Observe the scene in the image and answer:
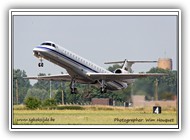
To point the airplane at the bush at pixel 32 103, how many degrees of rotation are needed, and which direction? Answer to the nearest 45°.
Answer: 0° — it already faces it

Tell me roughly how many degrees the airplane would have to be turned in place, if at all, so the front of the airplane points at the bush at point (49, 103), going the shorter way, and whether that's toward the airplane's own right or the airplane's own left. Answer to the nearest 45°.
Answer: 0° — it already faces it

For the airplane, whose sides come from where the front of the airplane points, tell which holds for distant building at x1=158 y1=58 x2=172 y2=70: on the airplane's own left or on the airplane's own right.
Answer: on the airplane's own right

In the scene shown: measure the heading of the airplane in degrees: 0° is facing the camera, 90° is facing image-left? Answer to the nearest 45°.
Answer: approximately 45°

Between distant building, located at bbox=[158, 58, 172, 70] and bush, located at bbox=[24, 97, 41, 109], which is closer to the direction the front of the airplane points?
the bush
